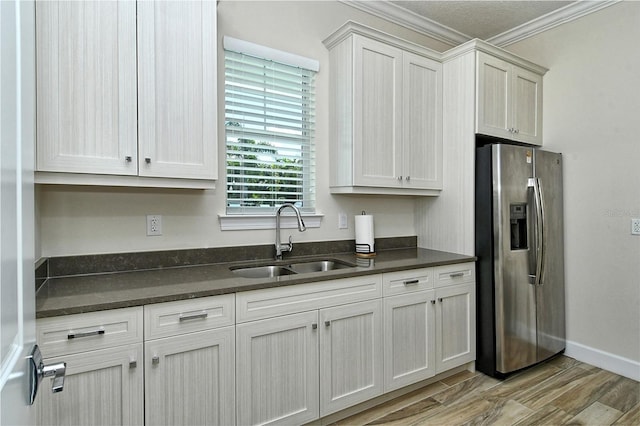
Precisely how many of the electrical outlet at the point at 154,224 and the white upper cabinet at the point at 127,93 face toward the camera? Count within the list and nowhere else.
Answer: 2

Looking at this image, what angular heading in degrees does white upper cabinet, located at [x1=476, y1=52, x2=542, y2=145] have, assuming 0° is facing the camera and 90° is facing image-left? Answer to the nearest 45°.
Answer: approximately 315°

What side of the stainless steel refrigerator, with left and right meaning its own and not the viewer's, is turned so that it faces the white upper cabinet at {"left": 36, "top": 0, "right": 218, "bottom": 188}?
right

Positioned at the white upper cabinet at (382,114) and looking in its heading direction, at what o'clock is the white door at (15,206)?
The white door is roughly at 2 o'clock from the white upper cabinet.

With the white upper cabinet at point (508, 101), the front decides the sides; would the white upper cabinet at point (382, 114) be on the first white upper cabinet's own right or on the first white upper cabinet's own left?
on the first white upper cabinet's own right

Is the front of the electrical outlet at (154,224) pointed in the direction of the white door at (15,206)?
yes

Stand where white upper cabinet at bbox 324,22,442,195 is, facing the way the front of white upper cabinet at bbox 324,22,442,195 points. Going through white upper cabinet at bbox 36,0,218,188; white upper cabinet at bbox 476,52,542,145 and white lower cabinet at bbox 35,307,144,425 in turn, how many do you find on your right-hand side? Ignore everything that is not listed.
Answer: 2

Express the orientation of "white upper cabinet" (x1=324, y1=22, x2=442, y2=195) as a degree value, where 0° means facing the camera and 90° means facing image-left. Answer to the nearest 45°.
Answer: approximately 315°
